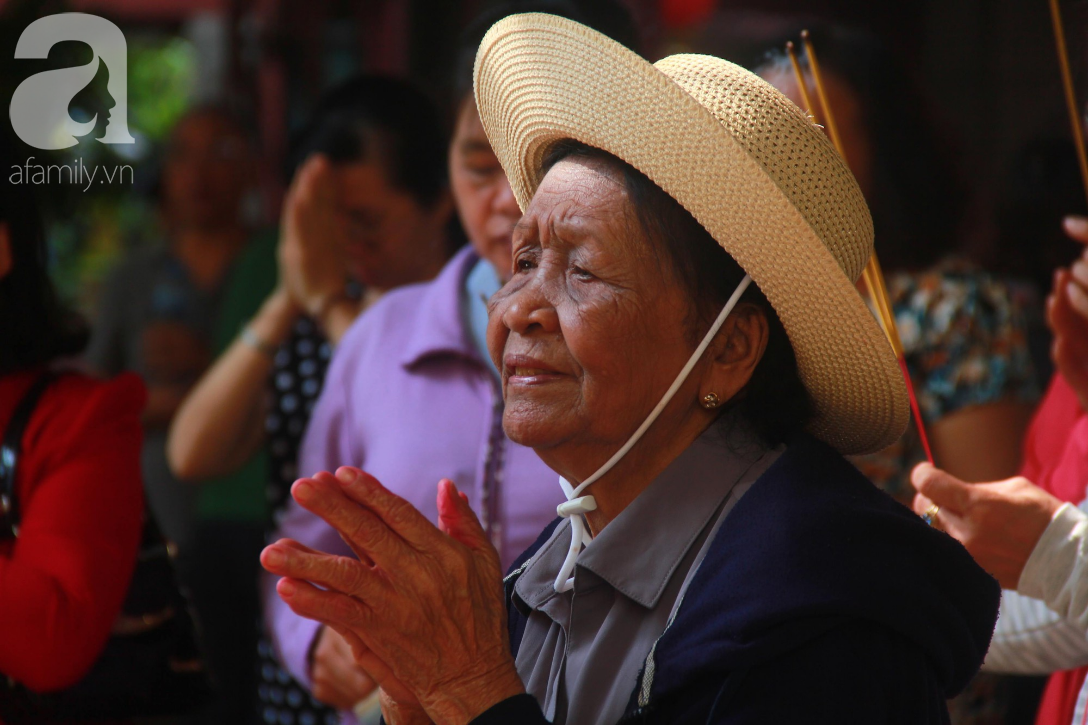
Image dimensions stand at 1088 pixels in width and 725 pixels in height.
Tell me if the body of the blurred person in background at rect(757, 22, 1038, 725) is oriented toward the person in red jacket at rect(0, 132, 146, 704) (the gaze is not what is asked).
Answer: yes

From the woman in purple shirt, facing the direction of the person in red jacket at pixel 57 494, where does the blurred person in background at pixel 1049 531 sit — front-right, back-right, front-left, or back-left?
back-left

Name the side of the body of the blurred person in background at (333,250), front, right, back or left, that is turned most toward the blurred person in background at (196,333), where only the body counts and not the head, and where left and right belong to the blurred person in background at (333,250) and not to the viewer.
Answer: right

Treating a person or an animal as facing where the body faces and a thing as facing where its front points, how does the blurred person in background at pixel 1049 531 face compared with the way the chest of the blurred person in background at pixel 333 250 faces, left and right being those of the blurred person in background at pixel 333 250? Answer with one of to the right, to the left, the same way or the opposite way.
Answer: the same way

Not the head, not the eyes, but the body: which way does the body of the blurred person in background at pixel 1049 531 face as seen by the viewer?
to the viewer's left

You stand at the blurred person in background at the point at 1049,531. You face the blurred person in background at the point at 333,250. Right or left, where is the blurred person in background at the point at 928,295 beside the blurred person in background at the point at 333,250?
right

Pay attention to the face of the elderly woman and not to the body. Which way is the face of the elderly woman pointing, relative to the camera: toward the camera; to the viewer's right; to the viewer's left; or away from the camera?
to the viewer's left

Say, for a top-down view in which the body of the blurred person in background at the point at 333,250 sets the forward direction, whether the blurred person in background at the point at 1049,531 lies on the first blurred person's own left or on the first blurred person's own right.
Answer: on the first blurred person's own left

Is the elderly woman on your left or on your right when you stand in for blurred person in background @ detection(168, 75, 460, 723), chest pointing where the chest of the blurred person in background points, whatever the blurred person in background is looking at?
on your left

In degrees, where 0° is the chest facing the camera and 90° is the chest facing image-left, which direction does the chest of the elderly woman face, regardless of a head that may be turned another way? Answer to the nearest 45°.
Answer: approximately 45°

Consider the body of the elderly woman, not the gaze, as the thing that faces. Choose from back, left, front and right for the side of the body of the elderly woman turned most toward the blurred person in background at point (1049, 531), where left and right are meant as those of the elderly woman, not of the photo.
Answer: back
